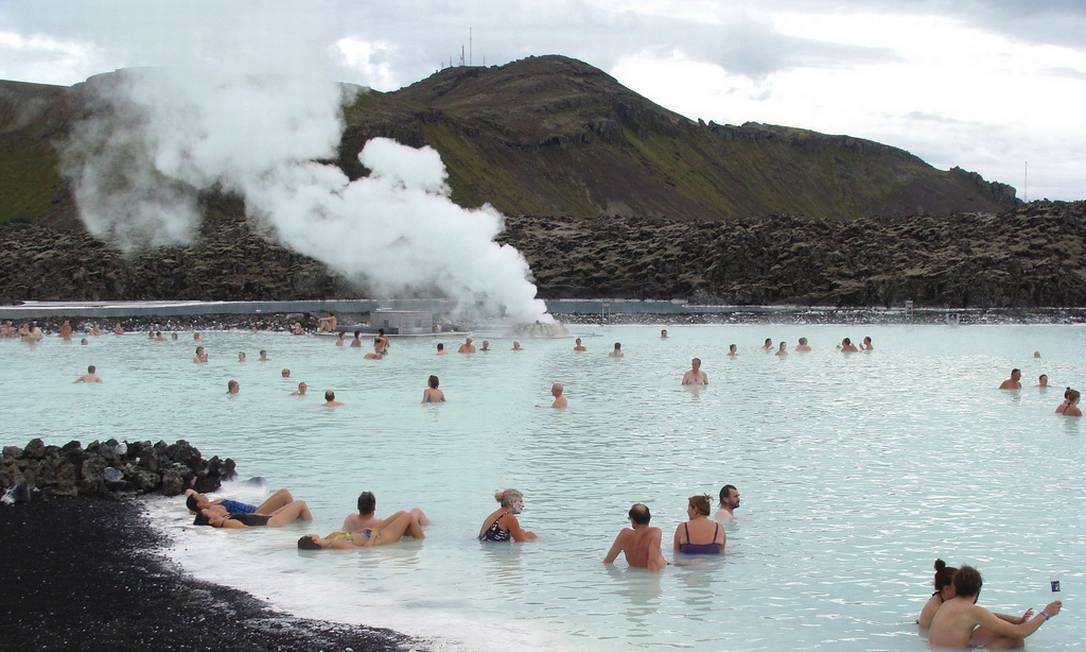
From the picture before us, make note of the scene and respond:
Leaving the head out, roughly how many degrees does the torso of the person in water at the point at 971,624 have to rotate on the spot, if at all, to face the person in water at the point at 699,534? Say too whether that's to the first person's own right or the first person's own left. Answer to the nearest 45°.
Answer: approximately 90° to the first person's own left

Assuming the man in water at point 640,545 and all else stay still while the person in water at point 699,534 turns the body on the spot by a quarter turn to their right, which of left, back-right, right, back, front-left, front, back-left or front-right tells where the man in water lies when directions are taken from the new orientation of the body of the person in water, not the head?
back-right

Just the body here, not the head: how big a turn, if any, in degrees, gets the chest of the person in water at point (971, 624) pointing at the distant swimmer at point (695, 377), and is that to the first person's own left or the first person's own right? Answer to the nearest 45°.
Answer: approximately 45° to the first person's own left

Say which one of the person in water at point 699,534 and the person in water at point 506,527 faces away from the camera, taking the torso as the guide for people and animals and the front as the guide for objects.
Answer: the person in water at point 699,534

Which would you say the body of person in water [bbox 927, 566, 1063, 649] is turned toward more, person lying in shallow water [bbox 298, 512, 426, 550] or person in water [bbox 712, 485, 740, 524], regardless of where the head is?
the person in water

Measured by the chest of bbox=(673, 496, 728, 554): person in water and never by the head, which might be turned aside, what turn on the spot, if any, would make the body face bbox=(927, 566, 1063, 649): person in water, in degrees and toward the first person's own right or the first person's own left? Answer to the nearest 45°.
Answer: approximately 135° to the first person's own right

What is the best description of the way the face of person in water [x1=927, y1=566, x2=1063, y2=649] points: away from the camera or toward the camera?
away from the camera

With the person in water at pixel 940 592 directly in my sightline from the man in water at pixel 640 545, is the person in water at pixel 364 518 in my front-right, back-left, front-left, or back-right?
back-right

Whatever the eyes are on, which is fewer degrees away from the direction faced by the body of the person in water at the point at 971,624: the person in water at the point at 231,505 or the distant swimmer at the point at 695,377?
the distant swimmer

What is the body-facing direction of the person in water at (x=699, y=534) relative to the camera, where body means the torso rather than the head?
away from the camera

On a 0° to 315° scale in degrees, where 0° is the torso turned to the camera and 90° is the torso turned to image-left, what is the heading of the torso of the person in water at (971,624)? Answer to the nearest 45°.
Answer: approximately 225°
